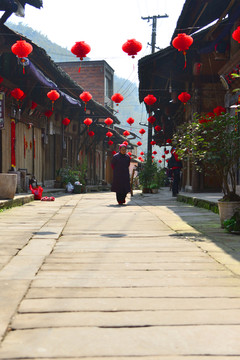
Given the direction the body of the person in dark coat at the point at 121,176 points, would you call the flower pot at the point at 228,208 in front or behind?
in front

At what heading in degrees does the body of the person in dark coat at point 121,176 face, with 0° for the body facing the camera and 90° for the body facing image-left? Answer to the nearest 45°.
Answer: approximately 0°

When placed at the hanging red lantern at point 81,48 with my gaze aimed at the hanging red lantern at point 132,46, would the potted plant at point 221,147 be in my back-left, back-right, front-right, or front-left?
front-right

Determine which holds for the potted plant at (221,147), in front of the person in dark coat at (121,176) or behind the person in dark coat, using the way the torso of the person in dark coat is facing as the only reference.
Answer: in front
